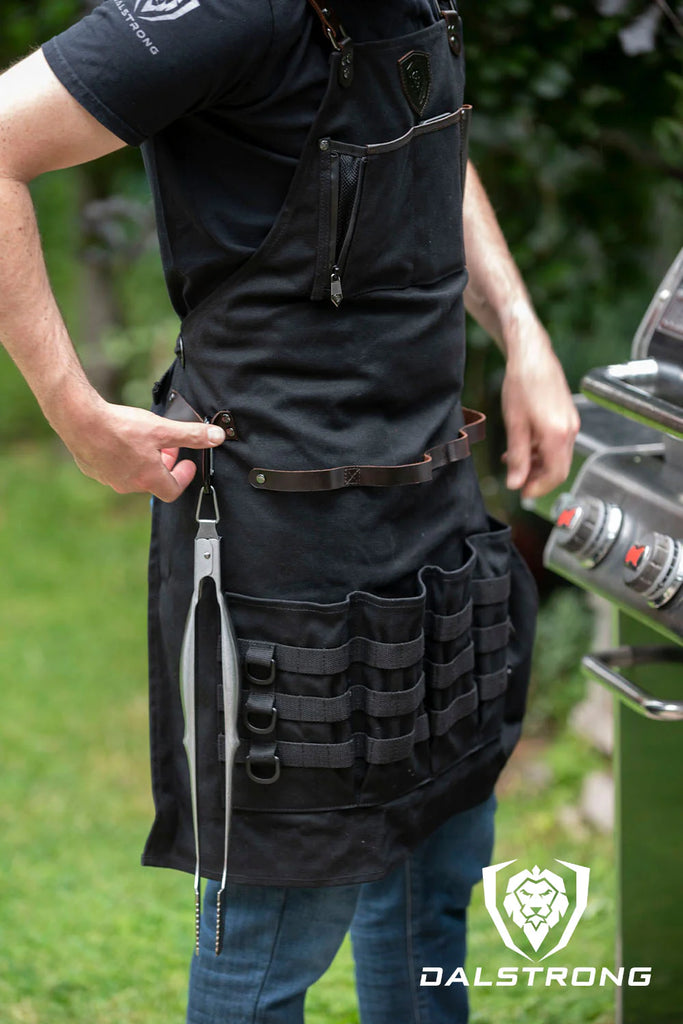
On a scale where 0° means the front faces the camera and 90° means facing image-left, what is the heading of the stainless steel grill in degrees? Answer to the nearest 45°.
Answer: approximately 45°

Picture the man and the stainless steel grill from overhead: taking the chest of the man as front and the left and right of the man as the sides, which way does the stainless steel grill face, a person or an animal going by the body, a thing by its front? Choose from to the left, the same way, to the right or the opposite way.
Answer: to the right

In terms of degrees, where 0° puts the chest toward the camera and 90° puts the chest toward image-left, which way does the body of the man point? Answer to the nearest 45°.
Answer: approximately 315°
